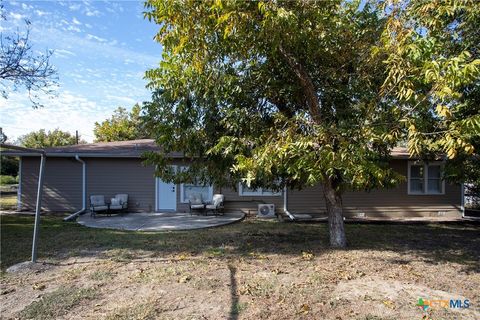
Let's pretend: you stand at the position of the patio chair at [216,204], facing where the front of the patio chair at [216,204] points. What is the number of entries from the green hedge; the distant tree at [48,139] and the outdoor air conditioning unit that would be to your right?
2

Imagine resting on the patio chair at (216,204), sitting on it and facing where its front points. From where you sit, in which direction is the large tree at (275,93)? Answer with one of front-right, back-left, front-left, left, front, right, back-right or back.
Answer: front-left

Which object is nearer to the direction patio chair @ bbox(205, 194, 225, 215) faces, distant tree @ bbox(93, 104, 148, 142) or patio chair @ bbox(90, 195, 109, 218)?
the patio chair

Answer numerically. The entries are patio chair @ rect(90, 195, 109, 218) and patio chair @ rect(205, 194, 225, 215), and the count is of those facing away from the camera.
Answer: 0

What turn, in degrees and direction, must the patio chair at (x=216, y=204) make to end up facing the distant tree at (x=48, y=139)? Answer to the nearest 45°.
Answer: approximately 90° to its right

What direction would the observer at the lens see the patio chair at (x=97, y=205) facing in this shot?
facing the viewer and to the right of the viewer
